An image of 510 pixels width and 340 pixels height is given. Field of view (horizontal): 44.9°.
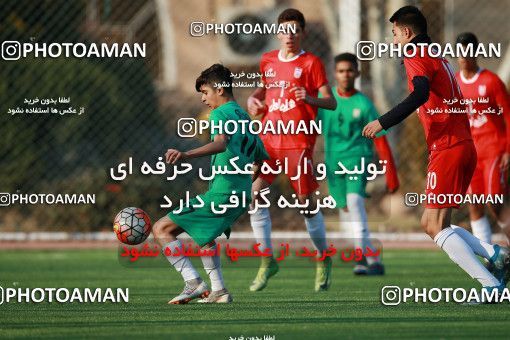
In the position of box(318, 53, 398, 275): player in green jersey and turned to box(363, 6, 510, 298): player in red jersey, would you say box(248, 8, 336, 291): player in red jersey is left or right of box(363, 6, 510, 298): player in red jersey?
right

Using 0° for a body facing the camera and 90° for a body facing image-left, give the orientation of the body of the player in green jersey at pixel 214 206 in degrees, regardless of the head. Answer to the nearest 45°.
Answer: approximately 90°

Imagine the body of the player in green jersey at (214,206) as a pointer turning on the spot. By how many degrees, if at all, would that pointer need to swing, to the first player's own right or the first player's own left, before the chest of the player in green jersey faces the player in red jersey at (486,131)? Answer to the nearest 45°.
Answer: approximately 135° to the first player's own right

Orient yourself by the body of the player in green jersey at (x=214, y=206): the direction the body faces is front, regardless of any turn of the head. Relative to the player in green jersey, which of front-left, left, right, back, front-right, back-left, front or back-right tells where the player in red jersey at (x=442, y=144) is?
back

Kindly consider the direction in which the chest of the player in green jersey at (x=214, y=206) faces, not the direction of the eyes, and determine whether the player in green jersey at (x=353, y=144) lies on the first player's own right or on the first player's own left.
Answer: on the first player's own right
